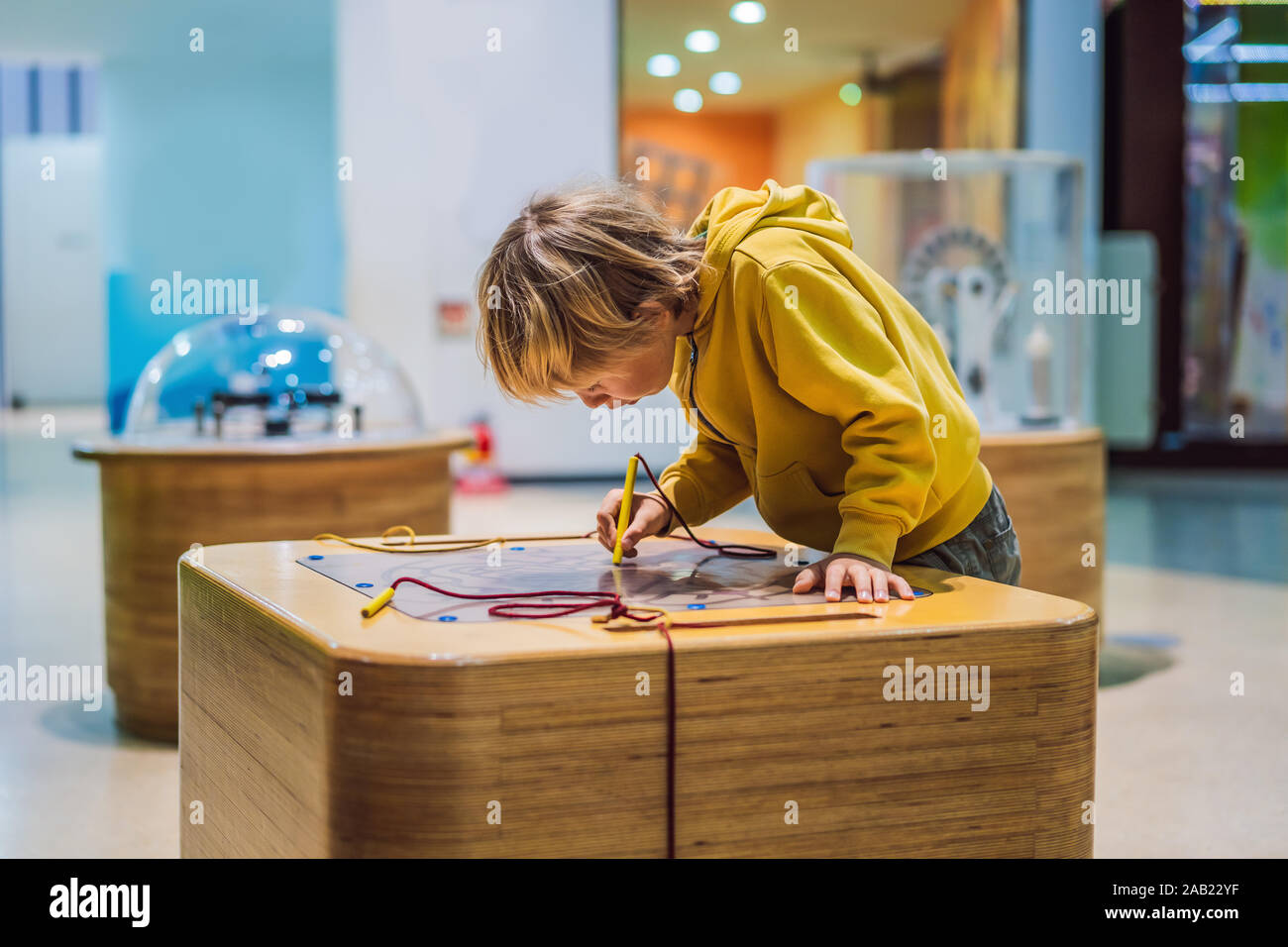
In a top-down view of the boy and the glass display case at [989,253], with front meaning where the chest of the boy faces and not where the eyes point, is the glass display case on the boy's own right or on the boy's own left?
on the boy's own right

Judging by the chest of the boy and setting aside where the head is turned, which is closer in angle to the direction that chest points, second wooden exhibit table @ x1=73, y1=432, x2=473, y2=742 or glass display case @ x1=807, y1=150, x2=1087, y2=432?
the second wooden exhibit table

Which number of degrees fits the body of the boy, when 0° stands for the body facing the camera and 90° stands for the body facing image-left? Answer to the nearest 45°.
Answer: approximately 90°

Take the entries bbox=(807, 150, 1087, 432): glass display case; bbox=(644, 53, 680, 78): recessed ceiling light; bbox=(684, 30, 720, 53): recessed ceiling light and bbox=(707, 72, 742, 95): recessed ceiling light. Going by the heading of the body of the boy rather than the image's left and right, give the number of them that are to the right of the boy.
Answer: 4

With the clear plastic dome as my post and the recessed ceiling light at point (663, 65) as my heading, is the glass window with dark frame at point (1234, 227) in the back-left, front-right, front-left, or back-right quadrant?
front-right

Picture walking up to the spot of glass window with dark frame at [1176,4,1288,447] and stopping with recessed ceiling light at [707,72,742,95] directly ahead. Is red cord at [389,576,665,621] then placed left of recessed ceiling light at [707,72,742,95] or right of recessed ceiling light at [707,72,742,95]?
left

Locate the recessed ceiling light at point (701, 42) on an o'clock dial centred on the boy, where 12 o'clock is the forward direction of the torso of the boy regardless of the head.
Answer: The recessed ceiling light is roughly at 3 o'clock from the boy.

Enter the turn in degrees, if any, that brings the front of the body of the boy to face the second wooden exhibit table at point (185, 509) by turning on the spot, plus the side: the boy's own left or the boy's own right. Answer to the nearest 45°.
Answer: approximately 45° to the boy's own right
